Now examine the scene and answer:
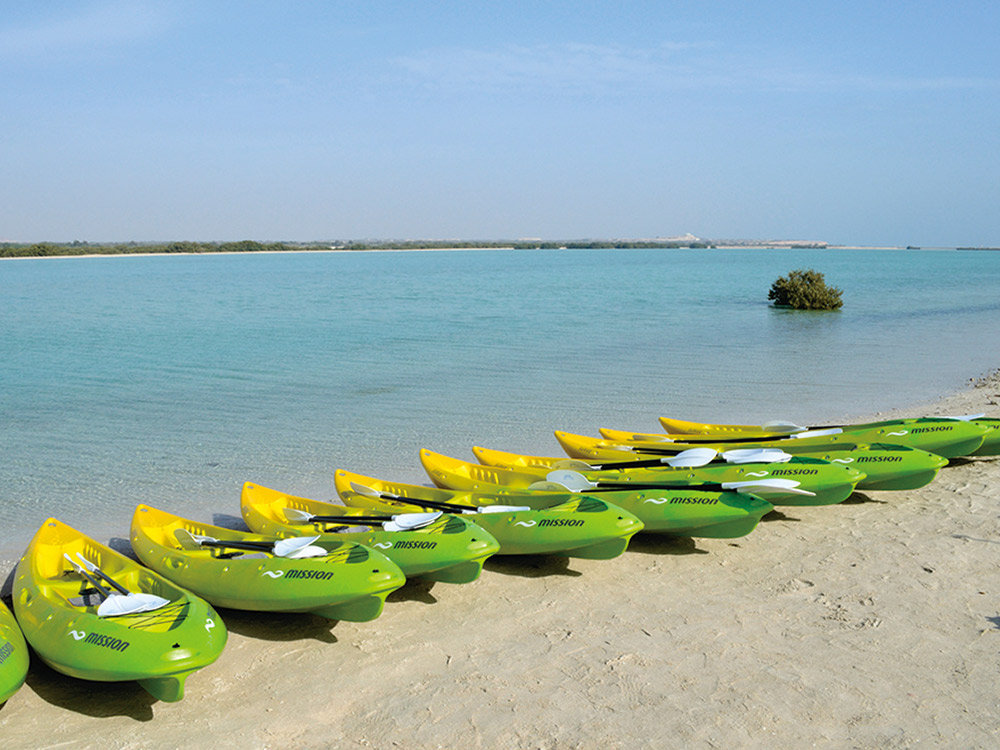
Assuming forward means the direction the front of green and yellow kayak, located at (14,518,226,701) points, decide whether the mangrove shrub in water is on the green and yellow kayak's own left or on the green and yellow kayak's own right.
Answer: on the green and yellow kayak's own right

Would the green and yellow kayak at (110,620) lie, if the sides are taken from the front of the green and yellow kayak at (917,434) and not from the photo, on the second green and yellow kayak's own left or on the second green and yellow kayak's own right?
on the second green and yellow kayak's own left

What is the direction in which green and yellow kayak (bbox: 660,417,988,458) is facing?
to the viewer's left

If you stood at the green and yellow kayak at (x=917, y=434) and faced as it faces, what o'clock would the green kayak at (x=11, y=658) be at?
The green kayak is roughly at 10 o'clock from the green and yellow kayak.

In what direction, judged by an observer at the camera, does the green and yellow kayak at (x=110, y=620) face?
facing away from the viewer and to the left of the viewer

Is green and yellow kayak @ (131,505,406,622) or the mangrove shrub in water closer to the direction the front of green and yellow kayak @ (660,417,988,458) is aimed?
the green and yellow kayak

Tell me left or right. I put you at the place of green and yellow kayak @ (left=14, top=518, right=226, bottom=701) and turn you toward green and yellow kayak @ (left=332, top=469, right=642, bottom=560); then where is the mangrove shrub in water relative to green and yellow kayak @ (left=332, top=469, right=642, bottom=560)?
left

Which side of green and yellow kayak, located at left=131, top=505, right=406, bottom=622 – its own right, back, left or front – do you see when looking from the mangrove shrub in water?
right

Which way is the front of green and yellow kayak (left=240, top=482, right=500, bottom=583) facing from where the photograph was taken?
facing away from the viewer and to the left of the viewer
